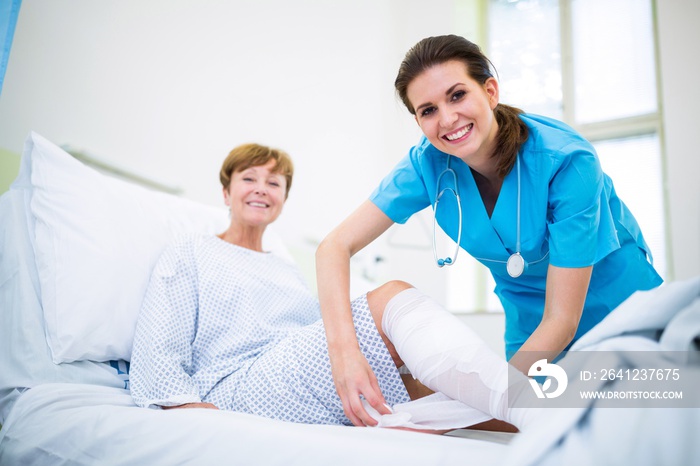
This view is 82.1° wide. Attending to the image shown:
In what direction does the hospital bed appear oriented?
to the viewer's right

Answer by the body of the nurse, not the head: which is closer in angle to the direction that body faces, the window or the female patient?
the female patient

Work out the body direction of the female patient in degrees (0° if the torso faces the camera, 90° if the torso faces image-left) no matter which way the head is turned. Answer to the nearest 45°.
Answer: approximately 315°

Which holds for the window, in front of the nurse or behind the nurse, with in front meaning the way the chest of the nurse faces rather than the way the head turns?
behind

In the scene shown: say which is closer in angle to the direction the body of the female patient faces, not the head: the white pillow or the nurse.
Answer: the nurse

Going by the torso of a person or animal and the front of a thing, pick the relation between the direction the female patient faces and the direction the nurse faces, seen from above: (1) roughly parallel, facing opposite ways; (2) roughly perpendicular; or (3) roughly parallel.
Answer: roughly perpendicular

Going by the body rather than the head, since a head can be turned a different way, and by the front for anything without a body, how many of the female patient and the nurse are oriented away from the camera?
0

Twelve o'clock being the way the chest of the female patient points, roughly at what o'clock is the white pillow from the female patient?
The white pillow is roughly at 5 o'clock from the female patient.
